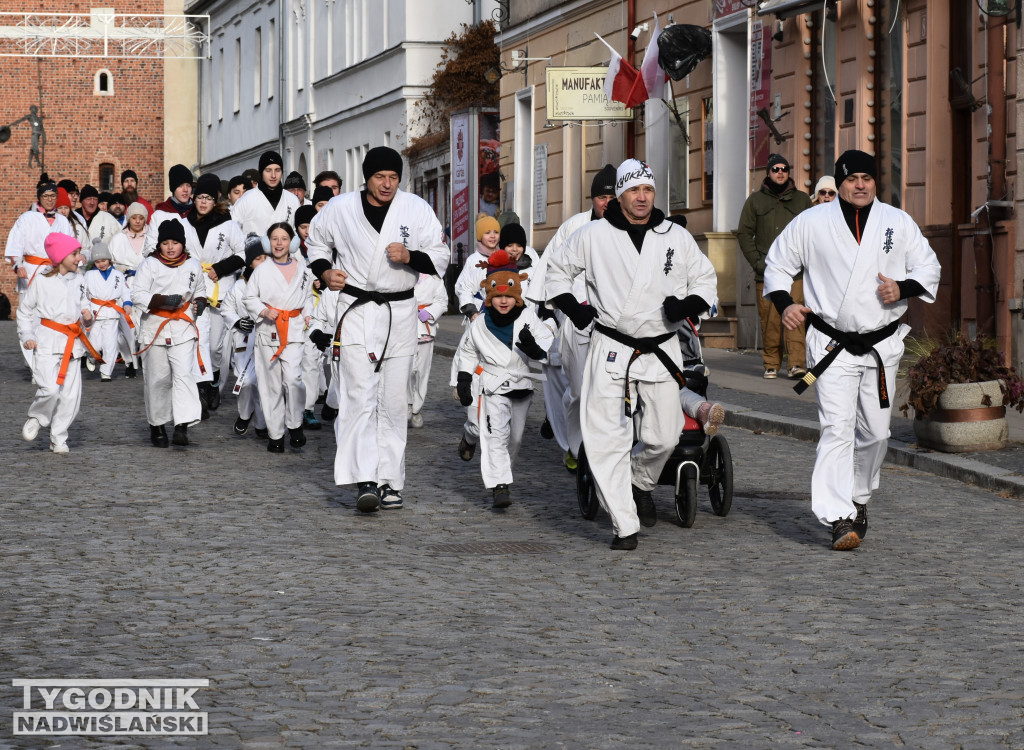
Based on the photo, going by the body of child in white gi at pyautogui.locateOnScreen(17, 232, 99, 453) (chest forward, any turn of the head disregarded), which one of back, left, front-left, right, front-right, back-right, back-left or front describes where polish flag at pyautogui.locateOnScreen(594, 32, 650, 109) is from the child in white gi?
left

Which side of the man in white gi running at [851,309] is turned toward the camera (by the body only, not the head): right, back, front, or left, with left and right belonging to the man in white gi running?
front

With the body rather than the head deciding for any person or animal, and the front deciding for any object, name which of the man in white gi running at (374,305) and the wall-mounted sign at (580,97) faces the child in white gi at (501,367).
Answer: the wall-mounted sign

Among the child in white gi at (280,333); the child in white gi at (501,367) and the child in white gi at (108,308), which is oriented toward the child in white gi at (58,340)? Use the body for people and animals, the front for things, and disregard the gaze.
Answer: the child in white gi at (108,308)

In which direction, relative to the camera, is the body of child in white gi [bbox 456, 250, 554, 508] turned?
toward the camera

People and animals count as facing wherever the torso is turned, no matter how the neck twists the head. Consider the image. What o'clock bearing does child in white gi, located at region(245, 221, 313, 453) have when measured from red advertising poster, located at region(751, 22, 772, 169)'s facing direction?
The child in white gi is roughly at 11 o'clock from the red advertising poster.

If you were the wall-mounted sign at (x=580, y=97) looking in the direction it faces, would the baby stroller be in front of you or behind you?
in front

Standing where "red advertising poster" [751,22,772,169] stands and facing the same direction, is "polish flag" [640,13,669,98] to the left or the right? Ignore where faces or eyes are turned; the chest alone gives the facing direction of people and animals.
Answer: on its right
